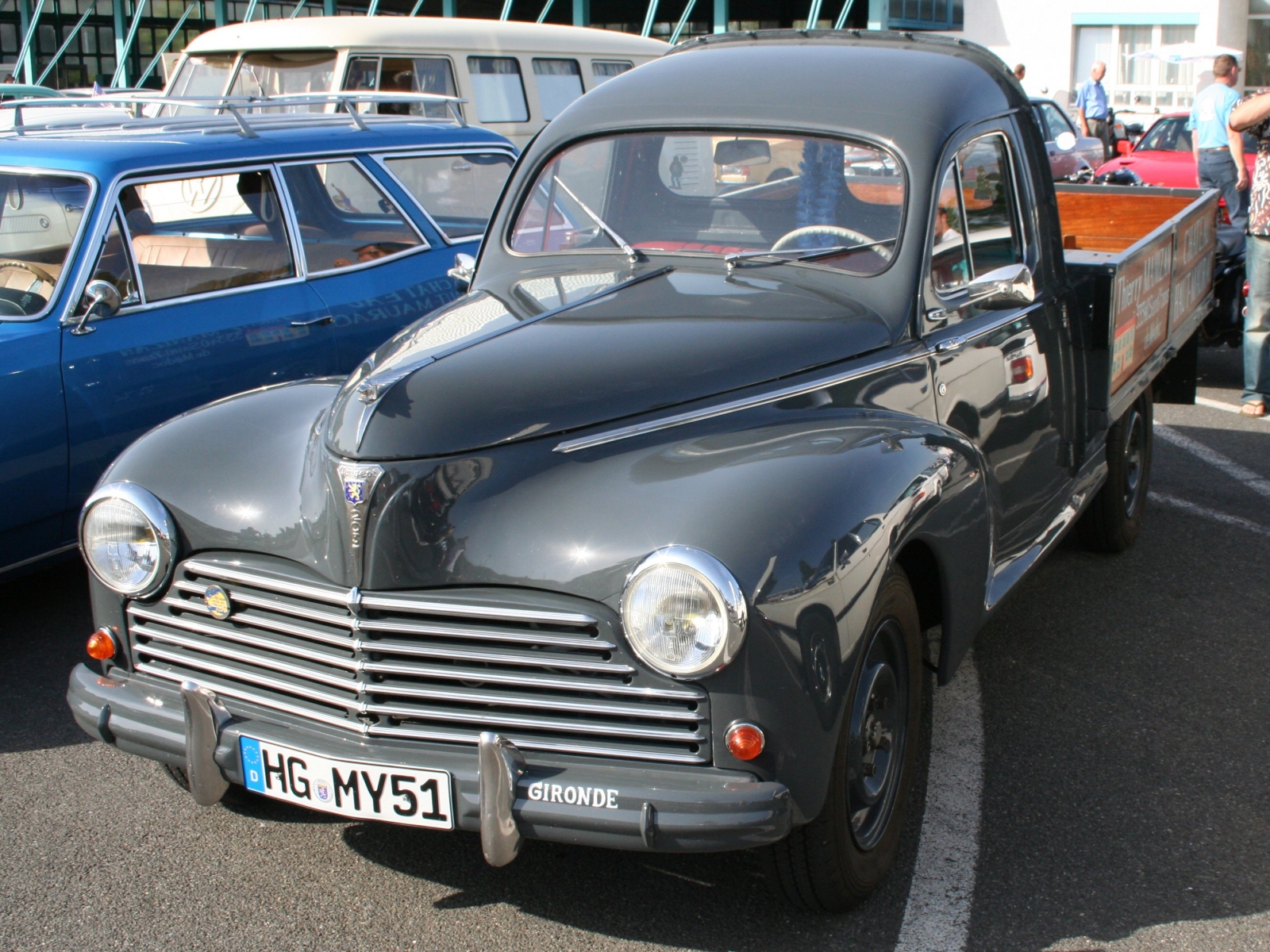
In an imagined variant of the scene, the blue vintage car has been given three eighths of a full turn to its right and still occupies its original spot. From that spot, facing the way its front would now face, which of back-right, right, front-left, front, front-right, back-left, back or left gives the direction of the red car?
front-right

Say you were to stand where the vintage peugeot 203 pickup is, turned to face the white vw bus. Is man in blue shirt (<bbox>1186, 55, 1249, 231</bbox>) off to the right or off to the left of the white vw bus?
right

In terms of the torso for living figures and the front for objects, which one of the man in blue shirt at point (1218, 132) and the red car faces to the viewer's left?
the red car

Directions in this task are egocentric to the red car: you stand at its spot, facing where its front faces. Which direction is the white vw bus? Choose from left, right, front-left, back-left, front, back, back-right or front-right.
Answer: front-left

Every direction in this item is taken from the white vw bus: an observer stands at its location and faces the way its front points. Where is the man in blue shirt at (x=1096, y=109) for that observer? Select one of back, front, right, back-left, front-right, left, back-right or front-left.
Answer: back

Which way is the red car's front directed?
to the viewer's left

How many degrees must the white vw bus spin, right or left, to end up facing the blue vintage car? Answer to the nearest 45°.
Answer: approximately 45° to its left

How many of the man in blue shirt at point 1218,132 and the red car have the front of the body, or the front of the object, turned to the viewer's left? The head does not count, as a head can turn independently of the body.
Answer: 1

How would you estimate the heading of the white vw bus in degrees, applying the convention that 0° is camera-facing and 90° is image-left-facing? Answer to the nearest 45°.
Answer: approximately 45°
